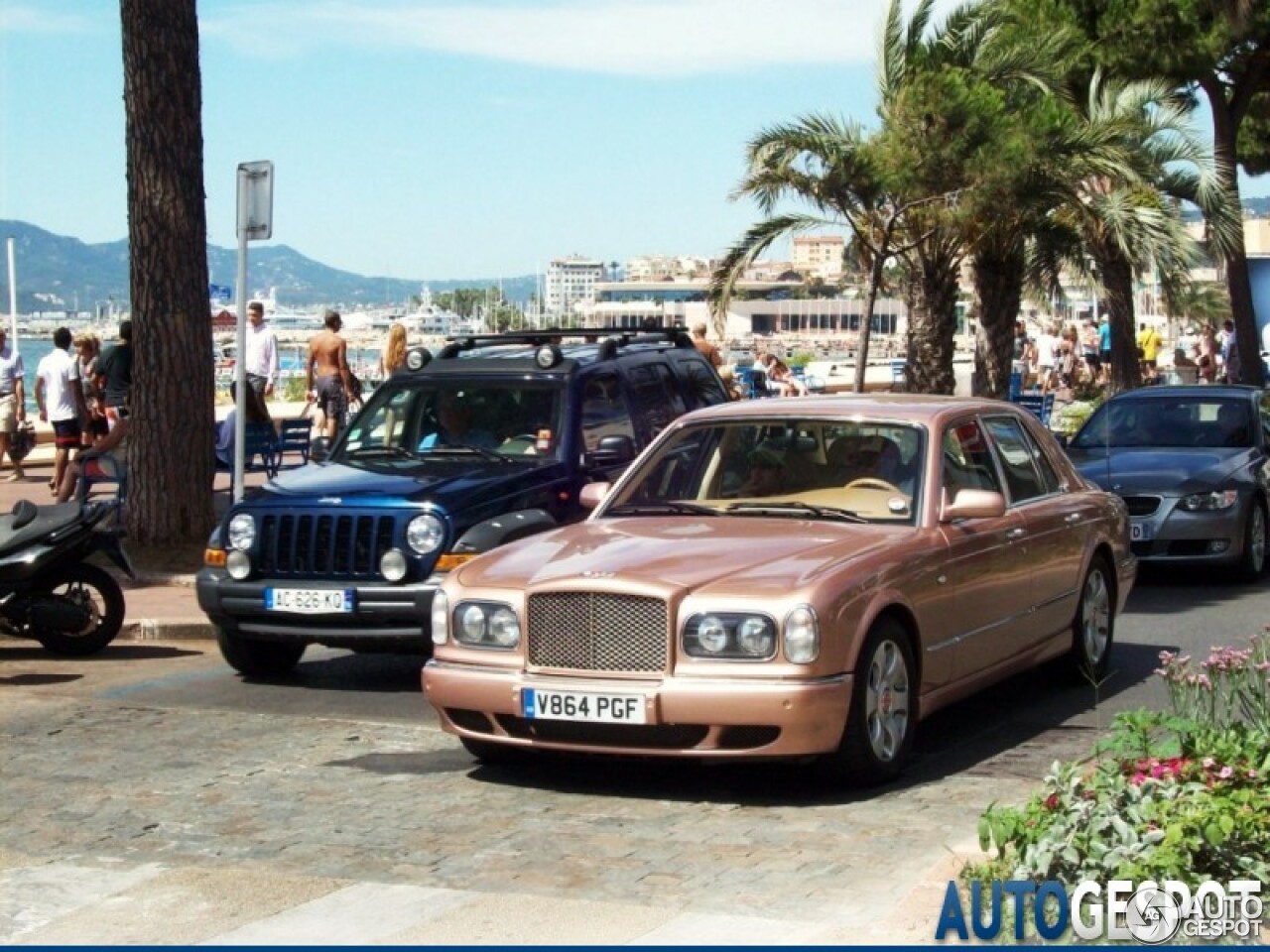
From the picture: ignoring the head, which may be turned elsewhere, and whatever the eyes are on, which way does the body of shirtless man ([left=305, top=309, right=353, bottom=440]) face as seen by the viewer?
away from the camera
